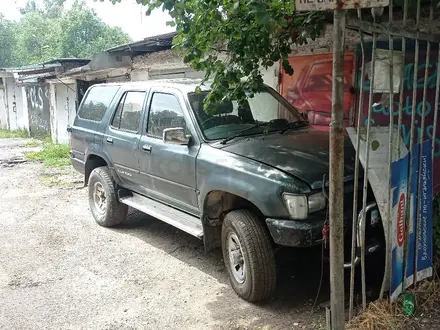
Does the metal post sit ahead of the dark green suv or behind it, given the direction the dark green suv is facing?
ahead

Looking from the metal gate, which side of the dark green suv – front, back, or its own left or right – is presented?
front

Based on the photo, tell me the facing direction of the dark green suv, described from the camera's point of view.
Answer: facing the viewer and to the right of the viewer
